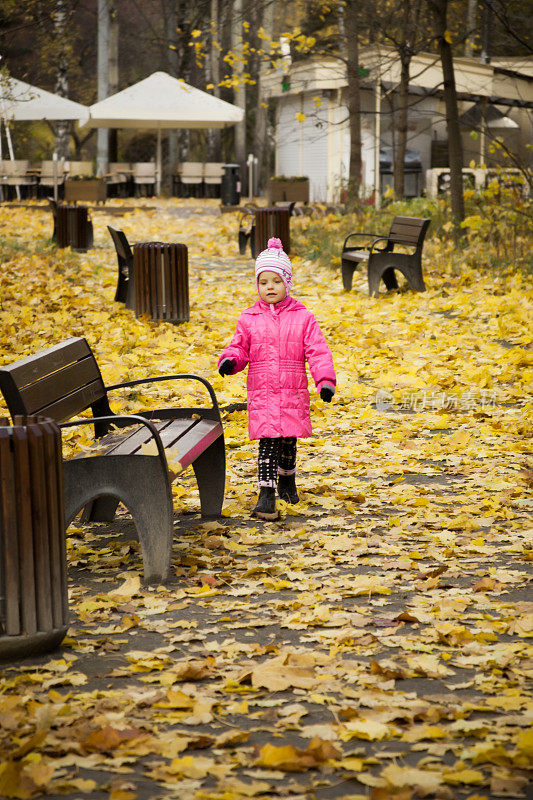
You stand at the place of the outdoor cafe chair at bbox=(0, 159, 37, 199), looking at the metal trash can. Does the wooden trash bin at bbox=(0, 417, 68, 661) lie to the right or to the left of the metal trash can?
right

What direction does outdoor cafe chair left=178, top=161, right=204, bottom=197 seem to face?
away from the camera

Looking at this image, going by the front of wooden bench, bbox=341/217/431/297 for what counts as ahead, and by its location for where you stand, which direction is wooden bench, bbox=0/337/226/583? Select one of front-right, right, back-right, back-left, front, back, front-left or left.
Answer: front-left

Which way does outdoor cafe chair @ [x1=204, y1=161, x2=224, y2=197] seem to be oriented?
away from the camera

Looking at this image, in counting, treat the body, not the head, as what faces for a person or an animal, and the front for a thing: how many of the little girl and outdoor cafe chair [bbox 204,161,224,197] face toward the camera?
1

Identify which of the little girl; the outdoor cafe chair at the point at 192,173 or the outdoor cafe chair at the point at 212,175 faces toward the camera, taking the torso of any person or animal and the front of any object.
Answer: the little girl

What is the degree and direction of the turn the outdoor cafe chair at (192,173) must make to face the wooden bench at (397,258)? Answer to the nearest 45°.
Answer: approximately 180°

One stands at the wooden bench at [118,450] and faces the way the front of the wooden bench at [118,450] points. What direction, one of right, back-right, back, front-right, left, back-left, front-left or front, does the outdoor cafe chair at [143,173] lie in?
back-left
